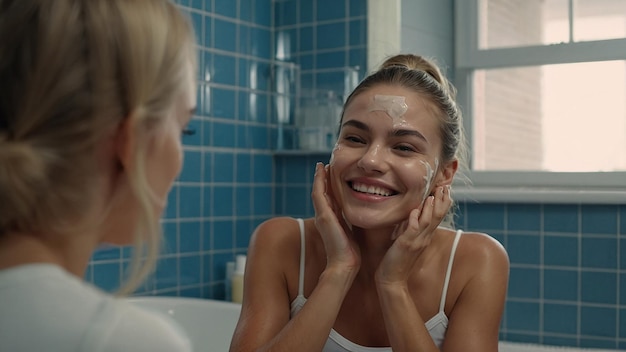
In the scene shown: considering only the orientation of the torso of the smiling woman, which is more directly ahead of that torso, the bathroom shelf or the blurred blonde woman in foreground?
the blurred blonde woman in foreground

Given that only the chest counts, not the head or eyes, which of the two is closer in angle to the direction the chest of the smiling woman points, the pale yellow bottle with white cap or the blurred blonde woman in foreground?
the blurred blonde woman in foreground

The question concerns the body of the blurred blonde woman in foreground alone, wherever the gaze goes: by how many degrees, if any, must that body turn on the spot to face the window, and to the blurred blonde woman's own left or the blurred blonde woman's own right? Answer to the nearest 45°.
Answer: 0° — they already face it

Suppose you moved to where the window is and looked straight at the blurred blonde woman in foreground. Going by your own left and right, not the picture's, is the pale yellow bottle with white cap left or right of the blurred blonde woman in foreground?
right

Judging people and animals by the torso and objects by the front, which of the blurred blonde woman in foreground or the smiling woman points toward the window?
the blurred blonde woman in foreground

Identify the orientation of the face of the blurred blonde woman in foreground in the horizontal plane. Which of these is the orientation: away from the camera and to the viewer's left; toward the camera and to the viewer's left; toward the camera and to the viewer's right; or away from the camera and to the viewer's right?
away from the camera and to the viewer's right

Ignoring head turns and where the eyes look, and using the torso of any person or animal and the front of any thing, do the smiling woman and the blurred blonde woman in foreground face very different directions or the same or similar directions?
very different directions

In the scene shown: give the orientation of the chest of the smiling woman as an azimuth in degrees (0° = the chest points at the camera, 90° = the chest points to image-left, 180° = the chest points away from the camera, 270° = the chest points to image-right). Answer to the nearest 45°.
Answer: approximately 0°

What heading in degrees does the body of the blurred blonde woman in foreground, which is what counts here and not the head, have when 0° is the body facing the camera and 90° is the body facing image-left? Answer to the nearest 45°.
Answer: approximately 225°

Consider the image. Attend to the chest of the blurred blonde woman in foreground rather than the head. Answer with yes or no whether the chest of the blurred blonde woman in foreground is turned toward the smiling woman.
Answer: yes
